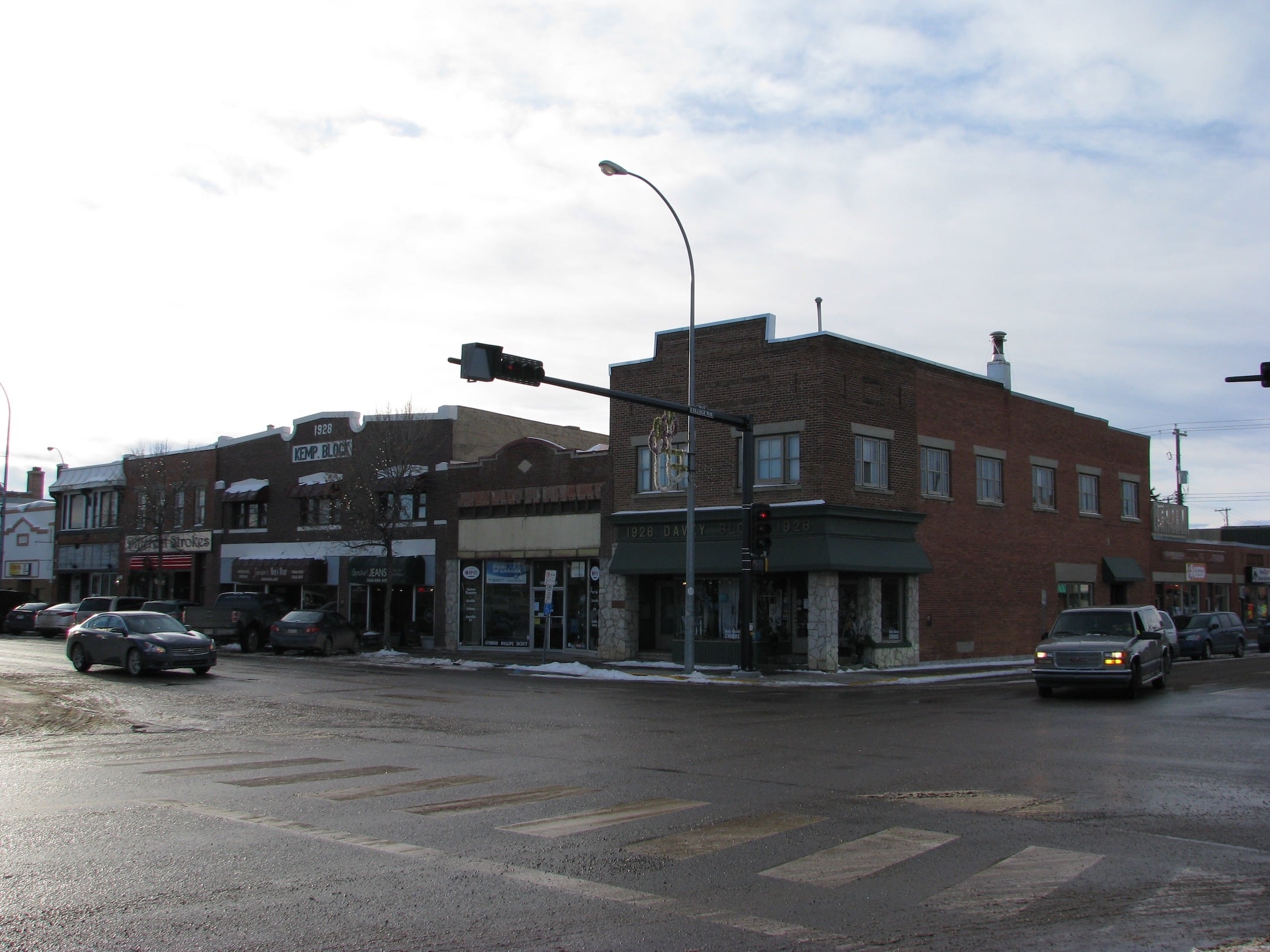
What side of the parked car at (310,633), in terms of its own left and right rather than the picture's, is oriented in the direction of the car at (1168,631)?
right

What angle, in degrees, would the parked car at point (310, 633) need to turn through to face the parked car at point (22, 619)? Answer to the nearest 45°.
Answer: approximately 90° to its left

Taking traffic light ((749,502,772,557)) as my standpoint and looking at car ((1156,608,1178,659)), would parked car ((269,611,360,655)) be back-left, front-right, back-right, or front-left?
back-left

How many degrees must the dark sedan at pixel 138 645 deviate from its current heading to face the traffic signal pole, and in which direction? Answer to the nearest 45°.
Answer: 0° — it already faces it
